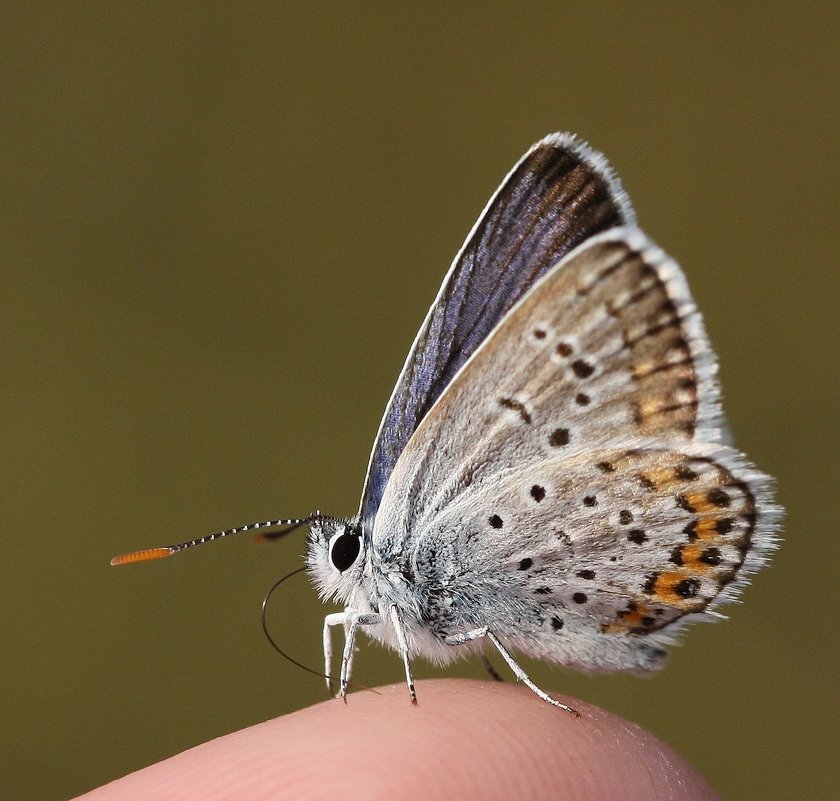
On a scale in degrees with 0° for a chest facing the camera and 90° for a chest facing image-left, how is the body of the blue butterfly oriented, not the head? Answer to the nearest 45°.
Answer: approximately 90°
